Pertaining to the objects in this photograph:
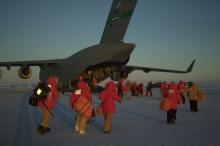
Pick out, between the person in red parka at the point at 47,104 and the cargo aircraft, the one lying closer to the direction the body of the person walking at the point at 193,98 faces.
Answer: the cargo aircraft

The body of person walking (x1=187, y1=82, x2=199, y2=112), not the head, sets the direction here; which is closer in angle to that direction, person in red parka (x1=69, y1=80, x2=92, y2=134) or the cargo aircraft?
the cargo aircraft

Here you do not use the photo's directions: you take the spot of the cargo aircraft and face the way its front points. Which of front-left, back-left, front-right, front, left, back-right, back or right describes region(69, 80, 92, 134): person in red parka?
back-left

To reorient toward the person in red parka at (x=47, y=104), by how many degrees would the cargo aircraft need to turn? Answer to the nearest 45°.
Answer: approximately 135° to its left

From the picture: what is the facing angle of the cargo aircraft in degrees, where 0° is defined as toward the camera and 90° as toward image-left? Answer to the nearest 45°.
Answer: approximately 135°
